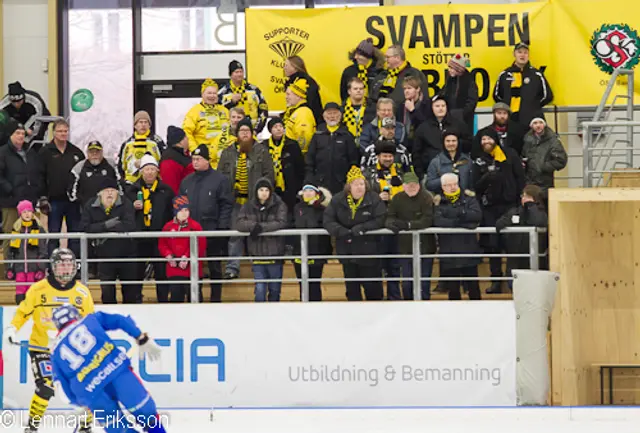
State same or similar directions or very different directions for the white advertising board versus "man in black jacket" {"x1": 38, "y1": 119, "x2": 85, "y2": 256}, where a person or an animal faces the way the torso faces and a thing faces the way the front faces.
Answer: same or similar directions

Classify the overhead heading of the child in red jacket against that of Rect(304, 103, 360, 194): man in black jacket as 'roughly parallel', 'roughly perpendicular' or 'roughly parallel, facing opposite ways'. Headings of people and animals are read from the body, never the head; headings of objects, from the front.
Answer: roughly parallel

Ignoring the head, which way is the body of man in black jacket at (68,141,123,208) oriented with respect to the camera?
toward the camera

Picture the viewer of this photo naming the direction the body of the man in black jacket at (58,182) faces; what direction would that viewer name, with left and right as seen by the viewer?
facing the viewer

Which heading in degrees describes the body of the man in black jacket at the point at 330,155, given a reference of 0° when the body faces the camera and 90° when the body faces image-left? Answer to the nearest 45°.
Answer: approximately 0°

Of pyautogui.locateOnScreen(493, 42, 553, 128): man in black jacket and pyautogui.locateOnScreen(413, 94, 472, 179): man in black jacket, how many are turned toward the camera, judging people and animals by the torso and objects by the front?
2

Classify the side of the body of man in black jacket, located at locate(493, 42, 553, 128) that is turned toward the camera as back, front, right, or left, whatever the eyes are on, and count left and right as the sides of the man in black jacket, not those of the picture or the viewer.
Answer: front

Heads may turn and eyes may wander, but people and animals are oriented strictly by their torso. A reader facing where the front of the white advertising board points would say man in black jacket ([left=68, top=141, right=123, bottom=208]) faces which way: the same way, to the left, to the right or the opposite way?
the same way

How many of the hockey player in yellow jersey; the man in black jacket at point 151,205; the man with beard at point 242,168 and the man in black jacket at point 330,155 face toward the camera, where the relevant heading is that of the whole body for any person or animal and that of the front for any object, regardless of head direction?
4

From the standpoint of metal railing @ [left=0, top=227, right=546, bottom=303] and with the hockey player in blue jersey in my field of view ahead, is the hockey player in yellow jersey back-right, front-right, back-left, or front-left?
front-right

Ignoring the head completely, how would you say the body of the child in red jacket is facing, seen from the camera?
toward the camera

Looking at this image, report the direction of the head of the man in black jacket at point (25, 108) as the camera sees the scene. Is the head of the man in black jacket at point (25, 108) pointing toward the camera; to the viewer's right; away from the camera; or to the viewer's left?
toward the camera

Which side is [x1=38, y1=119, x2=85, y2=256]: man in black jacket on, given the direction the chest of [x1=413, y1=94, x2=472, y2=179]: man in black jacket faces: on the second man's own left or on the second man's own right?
on the second man's own right
